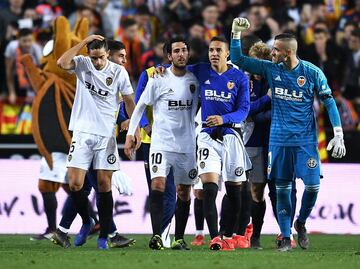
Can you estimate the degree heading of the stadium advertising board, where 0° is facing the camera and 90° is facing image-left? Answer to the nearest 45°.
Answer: approximately 0°

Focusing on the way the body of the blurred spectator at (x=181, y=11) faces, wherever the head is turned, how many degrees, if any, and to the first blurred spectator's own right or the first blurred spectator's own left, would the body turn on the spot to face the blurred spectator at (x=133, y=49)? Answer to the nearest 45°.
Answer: approximately 45° to the first blurred spectator's own right

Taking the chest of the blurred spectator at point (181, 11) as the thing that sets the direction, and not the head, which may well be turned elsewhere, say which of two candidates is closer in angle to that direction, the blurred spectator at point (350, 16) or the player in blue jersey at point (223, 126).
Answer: the player in blue jersey

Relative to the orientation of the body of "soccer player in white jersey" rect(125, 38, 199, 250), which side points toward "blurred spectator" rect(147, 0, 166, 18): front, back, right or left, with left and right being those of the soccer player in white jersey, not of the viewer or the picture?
back
